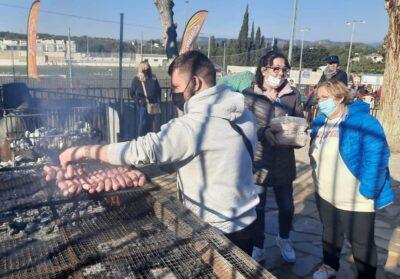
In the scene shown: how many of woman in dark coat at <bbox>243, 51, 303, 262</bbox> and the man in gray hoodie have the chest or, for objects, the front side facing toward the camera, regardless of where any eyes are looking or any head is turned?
1

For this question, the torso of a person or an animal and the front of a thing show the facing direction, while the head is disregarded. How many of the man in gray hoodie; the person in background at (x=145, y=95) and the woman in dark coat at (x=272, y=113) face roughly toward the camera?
2

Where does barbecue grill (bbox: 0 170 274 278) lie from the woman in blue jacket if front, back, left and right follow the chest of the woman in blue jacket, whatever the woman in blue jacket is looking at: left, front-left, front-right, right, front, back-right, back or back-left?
front

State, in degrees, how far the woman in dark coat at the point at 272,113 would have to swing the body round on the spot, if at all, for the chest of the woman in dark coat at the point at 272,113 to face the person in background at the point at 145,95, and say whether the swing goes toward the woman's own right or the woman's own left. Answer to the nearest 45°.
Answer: approximately 135° to the woman's own right

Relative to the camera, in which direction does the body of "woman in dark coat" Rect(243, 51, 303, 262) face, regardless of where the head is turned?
toward the camera

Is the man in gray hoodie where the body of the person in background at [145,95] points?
yes

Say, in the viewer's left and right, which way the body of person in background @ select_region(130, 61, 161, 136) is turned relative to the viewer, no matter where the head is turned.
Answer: facing the viewer

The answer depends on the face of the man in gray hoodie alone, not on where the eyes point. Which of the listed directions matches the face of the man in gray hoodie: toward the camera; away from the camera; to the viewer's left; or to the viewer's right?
to the viewer's left

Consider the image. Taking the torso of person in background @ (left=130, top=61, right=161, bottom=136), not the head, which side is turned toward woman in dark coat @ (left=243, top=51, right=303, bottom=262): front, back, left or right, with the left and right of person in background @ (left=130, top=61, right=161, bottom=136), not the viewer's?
front

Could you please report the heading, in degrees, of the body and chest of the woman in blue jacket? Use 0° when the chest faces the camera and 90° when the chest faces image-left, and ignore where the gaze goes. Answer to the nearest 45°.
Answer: approximately 45°
